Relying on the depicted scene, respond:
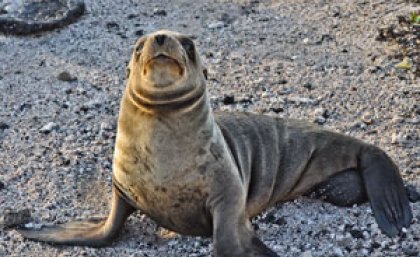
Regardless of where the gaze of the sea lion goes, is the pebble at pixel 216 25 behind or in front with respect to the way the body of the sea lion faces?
behind

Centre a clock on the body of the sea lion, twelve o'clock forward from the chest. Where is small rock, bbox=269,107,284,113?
The small rock is roughly at 5 o'clock from the sea lion.

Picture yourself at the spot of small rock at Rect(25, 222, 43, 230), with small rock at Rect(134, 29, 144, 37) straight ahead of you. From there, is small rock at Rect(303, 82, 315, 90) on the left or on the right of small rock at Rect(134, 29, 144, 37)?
right

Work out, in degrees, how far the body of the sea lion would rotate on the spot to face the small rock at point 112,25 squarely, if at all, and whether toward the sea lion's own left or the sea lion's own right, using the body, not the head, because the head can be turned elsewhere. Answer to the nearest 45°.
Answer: approximately 135° to the sea lion's own right

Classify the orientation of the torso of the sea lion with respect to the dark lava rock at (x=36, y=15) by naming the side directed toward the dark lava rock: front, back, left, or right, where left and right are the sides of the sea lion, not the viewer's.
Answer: right

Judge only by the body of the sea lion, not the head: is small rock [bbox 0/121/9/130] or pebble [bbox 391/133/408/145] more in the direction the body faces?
the small rock

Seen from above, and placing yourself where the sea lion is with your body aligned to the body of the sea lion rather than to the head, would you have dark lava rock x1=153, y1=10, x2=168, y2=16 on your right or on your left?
on your right

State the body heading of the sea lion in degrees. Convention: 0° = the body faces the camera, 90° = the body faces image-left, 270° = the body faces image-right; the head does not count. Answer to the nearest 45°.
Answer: approximately 45°

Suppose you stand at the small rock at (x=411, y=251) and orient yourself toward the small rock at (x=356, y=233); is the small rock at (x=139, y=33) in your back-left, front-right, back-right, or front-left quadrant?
front-right

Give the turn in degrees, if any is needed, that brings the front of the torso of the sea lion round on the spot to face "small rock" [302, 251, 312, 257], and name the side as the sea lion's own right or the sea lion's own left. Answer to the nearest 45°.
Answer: approximately 135° to the sea lion's own left

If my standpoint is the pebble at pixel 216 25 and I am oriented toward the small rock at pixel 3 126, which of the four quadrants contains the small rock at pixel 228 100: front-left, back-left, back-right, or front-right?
front-left

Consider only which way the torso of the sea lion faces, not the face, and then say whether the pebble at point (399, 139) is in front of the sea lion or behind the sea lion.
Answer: behind

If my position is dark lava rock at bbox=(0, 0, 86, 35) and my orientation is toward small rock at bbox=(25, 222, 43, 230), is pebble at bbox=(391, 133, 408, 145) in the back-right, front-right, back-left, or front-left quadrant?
front-left
